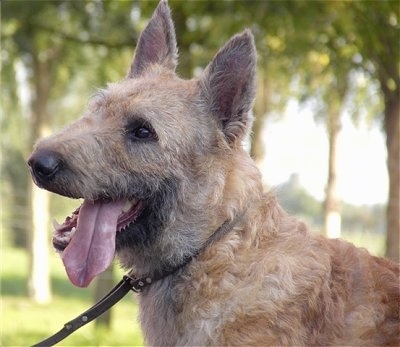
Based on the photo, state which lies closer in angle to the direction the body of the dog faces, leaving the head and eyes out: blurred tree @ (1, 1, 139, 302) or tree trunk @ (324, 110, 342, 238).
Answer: the blurred tree

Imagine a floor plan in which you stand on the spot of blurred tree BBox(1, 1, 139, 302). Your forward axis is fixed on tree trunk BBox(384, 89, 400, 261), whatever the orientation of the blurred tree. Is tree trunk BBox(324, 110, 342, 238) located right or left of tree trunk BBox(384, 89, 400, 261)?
left

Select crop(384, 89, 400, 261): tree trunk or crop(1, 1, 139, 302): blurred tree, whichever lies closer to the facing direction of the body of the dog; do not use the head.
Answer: the blurred tree

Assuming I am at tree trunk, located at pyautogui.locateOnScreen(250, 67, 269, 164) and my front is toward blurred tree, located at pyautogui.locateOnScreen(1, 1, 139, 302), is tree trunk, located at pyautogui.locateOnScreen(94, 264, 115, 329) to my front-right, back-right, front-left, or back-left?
front-left

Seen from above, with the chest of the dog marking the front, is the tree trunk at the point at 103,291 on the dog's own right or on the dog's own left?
on the dog's own right

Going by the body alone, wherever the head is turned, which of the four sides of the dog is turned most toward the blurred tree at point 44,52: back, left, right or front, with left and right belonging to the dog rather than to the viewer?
right

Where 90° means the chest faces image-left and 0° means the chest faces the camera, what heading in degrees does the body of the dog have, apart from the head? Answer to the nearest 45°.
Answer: approximately 90°

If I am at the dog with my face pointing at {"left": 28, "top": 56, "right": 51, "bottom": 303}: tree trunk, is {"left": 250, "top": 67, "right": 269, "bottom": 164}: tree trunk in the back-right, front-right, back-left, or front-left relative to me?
front-right

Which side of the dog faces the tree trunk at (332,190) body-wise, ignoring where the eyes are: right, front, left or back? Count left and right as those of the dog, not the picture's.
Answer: right

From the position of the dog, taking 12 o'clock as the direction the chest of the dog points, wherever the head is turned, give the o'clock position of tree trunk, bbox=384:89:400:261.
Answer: The tree trunk is roughly at 4 o'clock from the dog.

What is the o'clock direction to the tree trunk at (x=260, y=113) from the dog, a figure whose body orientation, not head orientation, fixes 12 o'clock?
The tree trunk is roughly at 3 o'clock from the dog.
